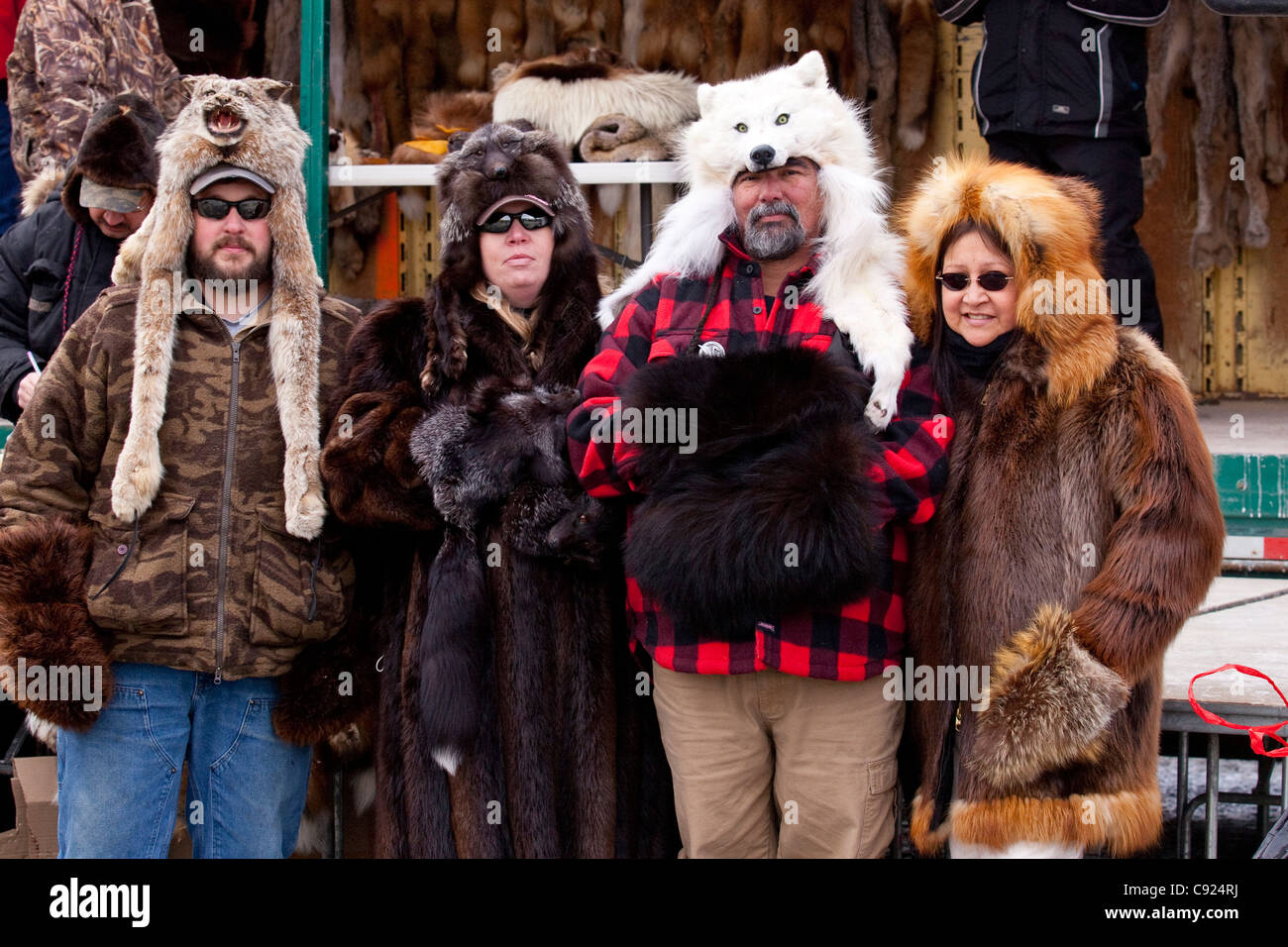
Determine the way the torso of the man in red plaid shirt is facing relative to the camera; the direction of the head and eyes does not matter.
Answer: toward the camera

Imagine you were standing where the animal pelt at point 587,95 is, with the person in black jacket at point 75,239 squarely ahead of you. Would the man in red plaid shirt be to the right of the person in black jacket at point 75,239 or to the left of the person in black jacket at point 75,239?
left

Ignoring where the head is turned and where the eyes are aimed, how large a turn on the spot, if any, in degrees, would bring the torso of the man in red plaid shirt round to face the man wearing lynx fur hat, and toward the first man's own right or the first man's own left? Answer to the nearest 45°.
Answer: approximately 90° to the first man's own right

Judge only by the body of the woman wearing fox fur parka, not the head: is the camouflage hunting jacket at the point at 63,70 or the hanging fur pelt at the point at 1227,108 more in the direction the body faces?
the camouflage hunting jacket

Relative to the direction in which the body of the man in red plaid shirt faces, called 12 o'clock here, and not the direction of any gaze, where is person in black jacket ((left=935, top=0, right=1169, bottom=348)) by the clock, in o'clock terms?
The person in black jacket is roughly at 7 o'clock from the man in red plaid shirt.

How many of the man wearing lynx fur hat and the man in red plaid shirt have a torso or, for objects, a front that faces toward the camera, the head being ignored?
2

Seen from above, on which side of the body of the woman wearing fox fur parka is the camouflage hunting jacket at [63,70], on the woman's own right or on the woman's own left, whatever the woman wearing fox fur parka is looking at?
on the woman's own right

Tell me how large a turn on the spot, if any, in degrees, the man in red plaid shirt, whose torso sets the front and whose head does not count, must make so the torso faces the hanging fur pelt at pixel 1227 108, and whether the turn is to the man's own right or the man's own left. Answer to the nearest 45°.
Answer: approximately 135° to the man's own left

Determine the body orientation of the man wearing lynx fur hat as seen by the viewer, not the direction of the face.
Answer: toward the camera
